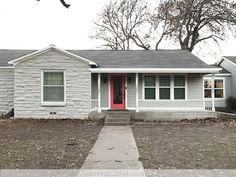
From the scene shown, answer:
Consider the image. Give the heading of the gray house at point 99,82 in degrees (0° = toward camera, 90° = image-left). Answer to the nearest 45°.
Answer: approximately 0°

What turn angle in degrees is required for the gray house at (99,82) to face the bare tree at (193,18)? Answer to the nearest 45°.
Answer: approximately 135° to its left
